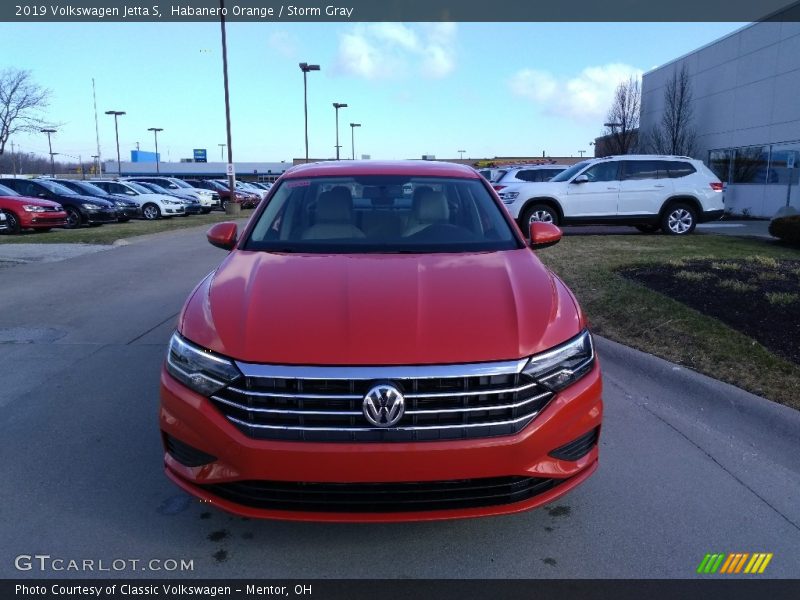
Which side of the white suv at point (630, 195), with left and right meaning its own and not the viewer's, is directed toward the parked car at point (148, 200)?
front

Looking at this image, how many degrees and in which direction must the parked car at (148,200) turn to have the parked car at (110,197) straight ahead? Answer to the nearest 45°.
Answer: approximately 45° to its right

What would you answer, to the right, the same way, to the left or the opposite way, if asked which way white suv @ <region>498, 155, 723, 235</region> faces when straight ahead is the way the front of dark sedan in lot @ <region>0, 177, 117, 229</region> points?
the opposite way

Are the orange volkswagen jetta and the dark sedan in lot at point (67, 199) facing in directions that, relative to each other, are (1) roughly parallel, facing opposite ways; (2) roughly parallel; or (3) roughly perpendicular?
roughly perpendicular

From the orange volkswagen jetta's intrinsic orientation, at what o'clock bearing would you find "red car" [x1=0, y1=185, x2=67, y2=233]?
The red car is roughly at 5 o'clock from the orange volkswagen jetta.

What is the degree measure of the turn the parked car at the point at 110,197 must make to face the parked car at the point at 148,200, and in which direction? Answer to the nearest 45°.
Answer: approximately 90° to its left

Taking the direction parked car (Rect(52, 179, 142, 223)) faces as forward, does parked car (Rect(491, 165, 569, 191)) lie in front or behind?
in front

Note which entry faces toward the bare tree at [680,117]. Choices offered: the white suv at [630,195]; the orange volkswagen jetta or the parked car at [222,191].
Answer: the parked car

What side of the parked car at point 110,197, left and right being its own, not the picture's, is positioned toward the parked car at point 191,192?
left

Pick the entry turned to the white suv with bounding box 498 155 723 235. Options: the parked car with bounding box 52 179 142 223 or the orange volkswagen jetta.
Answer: the parked car
